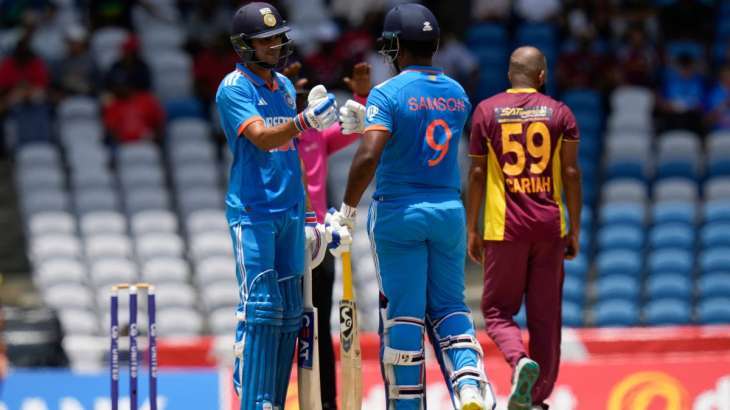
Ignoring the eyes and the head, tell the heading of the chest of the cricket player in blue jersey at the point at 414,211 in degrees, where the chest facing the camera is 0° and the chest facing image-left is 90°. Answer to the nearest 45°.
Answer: approximately 135°

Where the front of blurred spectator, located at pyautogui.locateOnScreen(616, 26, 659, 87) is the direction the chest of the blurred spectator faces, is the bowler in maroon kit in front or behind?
in front

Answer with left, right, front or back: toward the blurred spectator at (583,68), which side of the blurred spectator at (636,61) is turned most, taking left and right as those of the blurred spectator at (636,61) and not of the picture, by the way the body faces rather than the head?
right

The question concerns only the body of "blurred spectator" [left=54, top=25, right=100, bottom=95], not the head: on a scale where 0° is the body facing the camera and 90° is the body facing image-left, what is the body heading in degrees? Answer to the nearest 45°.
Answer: approximately 0°

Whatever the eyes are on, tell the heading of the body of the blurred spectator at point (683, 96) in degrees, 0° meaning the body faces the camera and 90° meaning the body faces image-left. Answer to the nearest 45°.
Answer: approximately 0°
